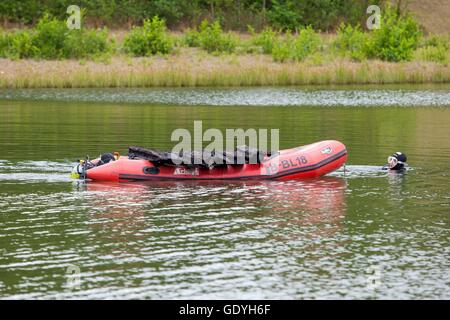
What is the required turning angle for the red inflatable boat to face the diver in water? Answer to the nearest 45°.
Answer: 0° — it already faces them

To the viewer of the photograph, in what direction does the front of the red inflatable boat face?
facing to the right of the viewer
